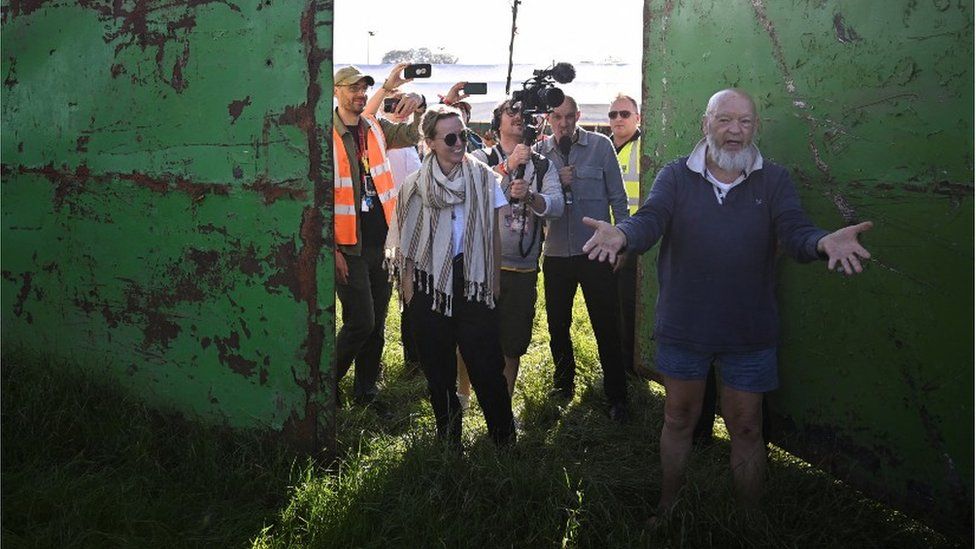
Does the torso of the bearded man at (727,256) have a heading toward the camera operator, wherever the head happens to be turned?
no

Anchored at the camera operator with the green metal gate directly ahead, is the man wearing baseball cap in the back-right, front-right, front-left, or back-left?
front-right

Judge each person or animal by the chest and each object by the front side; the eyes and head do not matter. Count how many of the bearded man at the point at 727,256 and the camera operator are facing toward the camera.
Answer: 2

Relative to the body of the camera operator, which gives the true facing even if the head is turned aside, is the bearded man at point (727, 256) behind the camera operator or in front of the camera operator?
in front

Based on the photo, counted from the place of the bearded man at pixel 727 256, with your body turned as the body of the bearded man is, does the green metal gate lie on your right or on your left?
on your right

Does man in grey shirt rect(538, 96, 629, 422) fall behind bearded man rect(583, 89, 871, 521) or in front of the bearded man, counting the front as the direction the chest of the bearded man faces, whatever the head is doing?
behind

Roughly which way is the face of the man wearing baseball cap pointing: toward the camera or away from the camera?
toward the camera

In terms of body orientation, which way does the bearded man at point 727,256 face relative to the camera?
toward the camera

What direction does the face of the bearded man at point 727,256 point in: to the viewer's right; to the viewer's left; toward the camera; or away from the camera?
toward the camera

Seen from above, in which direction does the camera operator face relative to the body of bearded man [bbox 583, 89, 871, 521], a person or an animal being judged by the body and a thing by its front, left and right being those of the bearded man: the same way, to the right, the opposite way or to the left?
the same way

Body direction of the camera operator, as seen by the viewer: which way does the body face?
toward the camera

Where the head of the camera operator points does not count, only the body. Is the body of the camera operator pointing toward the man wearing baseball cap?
no

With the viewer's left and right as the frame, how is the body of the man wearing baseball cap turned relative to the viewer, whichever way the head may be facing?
facing the viewer and to the right of the viewer

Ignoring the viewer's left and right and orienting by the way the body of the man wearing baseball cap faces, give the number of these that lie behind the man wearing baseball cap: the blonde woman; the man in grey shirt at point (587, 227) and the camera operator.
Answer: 0
